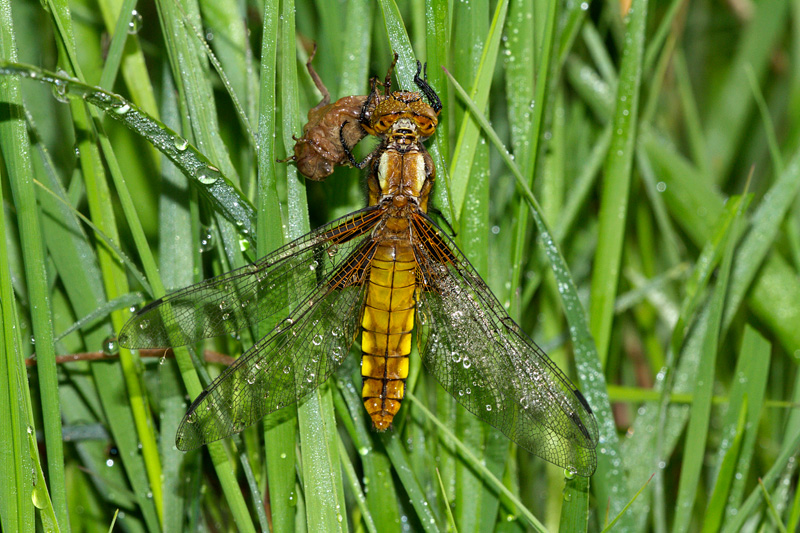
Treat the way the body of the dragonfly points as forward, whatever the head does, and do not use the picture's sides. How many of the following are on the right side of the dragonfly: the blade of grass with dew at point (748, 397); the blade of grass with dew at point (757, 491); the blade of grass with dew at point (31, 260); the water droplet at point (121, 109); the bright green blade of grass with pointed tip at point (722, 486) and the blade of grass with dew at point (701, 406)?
4

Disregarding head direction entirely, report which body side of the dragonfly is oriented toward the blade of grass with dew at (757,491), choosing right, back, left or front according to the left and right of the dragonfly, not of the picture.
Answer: right

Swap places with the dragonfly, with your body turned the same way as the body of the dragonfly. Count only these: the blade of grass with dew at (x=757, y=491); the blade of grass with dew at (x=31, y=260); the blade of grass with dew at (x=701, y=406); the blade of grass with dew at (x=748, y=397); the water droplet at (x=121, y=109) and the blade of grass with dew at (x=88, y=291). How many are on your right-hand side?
3

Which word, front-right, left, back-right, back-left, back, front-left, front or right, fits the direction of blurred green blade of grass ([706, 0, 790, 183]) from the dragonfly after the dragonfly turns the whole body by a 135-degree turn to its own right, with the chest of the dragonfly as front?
left

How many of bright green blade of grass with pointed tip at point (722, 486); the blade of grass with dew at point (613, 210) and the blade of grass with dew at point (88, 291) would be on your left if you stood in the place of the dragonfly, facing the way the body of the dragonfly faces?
1

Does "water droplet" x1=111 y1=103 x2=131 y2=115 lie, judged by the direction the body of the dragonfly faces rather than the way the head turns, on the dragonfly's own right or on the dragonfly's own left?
on the dragonfly's own left

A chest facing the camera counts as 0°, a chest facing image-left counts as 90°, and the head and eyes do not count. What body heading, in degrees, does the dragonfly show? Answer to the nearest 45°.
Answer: approximately 180°

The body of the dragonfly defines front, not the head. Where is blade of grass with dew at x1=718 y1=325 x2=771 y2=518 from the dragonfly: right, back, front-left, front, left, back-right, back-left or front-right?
right

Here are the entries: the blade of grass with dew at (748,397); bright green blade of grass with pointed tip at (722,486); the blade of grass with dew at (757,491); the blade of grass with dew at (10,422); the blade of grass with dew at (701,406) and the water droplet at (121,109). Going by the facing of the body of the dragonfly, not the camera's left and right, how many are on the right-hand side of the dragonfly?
4

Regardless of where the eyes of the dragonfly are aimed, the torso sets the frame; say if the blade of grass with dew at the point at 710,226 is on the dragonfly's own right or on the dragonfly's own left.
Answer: on the dragonfly's own right
